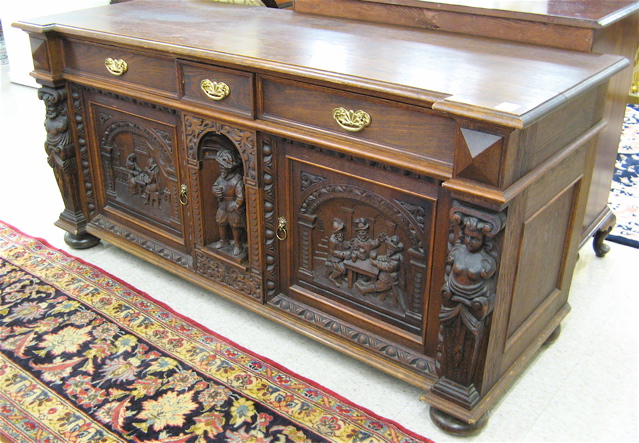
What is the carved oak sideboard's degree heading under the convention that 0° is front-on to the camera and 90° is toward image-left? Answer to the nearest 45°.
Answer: approximately 45°

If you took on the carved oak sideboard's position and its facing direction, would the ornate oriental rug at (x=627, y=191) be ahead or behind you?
behind
